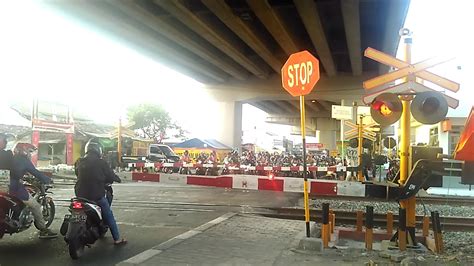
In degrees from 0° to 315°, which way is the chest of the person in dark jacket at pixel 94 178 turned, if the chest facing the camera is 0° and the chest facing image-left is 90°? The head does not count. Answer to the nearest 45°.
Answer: approximately 225°

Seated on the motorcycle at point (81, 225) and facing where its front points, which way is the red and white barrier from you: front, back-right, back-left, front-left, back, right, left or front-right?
front

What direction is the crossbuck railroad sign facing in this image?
toward the camera

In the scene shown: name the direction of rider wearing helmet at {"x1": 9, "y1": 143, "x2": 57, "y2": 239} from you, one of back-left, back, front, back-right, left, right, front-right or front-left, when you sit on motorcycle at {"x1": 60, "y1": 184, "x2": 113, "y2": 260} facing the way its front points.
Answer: left

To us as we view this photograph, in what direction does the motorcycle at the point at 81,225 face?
facing away from the viewer and to the right of the viewer

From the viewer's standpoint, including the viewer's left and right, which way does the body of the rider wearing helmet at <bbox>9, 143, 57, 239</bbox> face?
facing to the right of the viewer

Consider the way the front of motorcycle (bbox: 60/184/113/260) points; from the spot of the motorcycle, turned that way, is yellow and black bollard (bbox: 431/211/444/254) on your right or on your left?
on your right

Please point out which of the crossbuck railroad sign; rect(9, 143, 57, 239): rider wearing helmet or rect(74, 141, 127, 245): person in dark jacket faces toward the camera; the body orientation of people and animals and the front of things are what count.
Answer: the crossbuck railroad sign

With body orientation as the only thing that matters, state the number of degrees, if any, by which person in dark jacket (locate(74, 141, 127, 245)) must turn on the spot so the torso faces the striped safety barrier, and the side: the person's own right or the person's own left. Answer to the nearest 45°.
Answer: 0° — they already face it

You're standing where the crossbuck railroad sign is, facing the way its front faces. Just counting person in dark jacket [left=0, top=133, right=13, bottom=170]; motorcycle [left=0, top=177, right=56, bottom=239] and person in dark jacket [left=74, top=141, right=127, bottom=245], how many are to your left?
0

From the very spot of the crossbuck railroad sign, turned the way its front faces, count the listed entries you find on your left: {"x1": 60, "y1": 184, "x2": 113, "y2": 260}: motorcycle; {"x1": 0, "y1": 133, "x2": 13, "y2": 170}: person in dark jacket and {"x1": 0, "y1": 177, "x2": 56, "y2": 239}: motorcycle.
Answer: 0

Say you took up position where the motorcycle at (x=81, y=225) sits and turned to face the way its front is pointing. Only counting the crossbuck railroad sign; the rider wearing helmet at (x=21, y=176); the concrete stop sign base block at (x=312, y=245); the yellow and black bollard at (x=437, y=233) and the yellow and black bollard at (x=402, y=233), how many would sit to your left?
1

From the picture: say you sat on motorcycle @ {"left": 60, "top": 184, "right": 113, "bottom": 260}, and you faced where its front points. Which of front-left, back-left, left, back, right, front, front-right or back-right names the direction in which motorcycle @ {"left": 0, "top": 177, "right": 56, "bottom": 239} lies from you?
left

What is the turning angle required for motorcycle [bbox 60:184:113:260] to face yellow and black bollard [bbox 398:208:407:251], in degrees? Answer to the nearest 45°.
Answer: approximately 45° to its right

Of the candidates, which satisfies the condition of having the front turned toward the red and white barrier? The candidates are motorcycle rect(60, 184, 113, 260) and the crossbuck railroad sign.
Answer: the motorcycle
